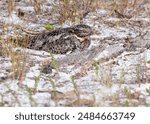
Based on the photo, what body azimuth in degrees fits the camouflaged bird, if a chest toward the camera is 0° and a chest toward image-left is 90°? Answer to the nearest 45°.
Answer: approximately 270°

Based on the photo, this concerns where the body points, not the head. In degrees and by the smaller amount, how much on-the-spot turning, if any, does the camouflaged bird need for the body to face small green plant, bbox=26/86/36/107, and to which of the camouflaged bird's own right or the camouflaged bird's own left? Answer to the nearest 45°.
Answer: approximately 90° to the camouflaged bird's own right
